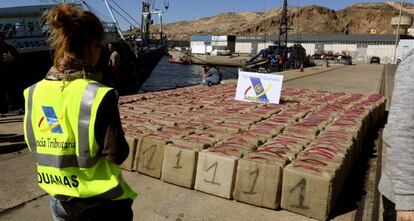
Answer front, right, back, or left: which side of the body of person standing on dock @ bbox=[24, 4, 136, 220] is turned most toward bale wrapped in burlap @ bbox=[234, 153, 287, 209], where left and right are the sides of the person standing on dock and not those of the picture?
front

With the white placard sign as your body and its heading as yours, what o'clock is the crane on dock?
The crane on dock is roughly at 6 o'clock from the white placard sign.

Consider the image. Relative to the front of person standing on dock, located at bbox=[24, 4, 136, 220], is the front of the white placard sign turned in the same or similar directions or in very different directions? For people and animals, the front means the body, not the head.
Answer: very different directions

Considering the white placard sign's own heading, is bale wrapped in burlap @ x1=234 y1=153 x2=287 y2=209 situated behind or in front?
in front

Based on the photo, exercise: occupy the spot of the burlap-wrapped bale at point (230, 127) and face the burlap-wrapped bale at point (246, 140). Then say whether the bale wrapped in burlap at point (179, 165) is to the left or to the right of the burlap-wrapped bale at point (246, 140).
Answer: right

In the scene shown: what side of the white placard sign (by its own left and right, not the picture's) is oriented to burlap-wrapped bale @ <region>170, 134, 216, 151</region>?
front

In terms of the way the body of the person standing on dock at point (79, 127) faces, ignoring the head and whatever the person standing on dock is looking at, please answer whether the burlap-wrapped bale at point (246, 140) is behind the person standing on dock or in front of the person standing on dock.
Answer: in front

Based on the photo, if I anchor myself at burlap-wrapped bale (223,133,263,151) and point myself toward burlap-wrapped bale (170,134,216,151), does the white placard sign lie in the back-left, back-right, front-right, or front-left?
back-right

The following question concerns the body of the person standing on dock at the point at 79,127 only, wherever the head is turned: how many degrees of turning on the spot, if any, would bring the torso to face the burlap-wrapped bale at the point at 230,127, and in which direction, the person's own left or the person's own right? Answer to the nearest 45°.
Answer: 0° — they already face it

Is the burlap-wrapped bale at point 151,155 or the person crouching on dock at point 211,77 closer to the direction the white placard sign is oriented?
the burlap-wrapped bale

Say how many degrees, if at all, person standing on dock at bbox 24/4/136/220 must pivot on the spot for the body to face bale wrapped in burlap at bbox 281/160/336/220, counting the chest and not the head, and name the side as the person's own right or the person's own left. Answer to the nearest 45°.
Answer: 0° — they already face it

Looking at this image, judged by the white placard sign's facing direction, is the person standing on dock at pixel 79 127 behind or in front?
in front

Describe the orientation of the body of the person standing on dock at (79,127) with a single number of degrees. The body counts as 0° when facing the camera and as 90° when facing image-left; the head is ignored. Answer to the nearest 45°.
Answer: approximately 225°

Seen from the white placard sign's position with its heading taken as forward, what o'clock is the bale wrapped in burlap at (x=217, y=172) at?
The bale wrapped in burlap is roughly at 12 o'clock from the white placard sign.
